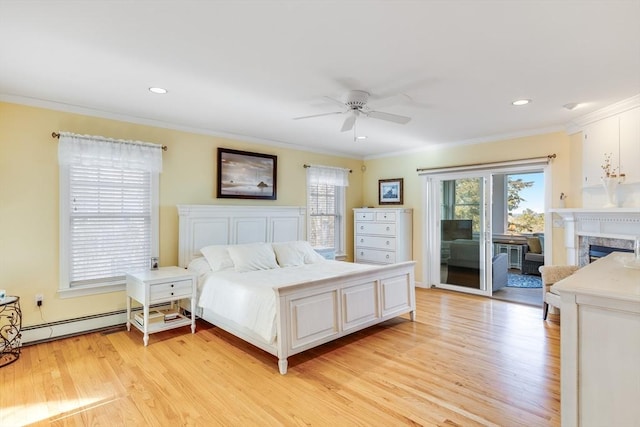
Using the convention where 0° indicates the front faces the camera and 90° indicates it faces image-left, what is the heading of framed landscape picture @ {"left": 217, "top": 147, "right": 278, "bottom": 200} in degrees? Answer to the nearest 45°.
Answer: approximately 315°

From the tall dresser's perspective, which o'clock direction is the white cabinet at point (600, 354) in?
The white cabinet is roughly at 10 o'clock from the tall dresser.

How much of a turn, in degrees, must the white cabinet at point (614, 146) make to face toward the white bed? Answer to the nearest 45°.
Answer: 0° — it already faces it

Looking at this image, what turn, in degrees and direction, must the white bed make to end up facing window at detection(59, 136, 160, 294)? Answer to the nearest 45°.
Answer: approximately 135° to its right

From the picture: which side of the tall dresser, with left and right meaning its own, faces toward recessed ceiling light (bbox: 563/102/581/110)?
left

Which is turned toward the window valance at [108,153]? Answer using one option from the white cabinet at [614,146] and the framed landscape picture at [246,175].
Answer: the white cabinet

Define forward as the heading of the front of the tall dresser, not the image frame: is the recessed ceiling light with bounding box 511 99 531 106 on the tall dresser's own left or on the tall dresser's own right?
on the tall dresser's own left

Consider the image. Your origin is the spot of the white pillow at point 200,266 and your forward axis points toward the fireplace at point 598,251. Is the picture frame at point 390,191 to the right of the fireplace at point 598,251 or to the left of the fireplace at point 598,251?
left
